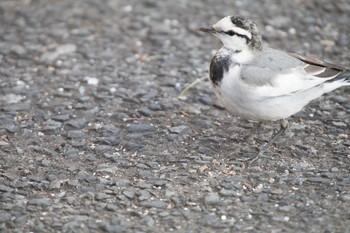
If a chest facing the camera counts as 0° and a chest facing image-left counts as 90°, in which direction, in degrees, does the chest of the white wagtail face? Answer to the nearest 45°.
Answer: approximately 90°
